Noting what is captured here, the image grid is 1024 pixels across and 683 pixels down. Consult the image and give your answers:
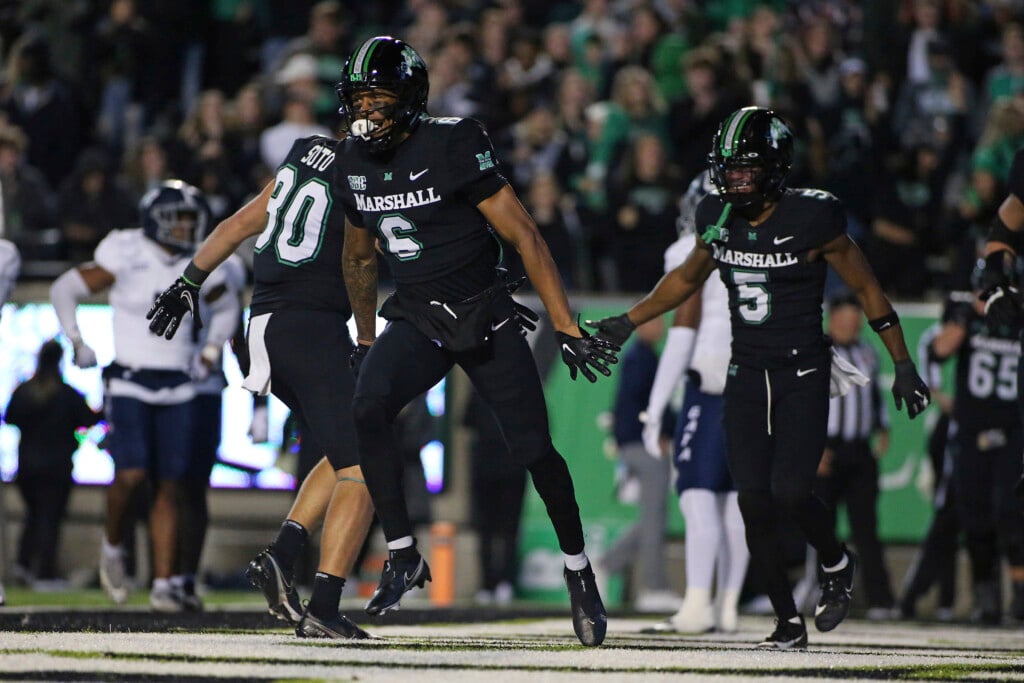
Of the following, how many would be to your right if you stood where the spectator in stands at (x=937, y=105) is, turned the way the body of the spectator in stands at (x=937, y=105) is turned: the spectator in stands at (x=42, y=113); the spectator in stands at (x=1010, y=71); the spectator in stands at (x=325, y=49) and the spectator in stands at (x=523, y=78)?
3

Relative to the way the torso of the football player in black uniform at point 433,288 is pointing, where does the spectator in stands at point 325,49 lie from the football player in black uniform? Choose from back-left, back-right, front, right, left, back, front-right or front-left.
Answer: back-right

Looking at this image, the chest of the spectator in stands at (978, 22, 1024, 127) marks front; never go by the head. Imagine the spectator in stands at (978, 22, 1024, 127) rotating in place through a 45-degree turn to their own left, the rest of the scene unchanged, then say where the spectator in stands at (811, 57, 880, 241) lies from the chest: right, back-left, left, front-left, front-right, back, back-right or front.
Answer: right

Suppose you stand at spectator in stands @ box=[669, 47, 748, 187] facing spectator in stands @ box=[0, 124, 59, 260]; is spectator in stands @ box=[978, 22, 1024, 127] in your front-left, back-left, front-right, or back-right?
back-right

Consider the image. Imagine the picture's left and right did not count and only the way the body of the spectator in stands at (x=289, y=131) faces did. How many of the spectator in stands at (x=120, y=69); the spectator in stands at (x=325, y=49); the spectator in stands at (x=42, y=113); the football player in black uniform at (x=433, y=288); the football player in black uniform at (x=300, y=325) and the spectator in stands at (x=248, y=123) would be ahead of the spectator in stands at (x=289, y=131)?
2

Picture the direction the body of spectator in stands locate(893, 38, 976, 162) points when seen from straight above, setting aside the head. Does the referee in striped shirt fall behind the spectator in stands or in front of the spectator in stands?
in front

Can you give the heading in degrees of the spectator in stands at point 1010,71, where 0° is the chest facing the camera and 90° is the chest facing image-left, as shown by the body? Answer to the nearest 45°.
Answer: approximately 0°

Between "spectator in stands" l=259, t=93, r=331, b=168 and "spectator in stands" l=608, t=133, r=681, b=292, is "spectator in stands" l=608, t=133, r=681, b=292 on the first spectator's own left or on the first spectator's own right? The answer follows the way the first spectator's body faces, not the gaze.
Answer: on the first spectator's own left

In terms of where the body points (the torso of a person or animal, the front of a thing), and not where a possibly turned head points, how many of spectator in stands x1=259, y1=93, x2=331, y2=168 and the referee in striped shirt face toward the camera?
2

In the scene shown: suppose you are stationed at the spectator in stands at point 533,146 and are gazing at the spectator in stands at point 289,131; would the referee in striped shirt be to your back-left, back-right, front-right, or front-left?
back-left

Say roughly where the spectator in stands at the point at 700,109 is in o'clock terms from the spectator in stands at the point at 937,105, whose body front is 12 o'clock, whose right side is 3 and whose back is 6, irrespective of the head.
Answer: the spectator in stands at the point at 700,109 is roughly at 2 o'clock from the spectator in stands at the point at 937,105.
